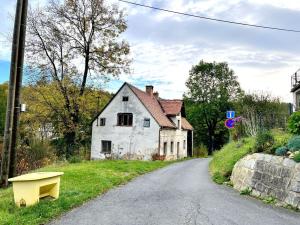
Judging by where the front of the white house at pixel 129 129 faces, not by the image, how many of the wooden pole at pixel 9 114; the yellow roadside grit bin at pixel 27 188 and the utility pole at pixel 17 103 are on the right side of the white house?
3

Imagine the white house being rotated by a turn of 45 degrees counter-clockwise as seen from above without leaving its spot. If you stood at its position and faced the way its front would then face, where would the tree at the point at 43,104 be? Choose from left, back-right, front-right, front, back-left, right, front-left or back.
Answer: back

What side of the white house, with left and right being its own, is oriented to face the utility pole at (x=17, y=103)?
right

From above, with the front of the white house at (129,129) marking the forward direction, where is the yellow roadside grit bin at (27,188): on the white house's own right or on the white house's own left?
on the white house's own right

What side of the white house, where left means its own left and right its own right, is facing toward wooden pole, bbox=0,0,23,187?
right
